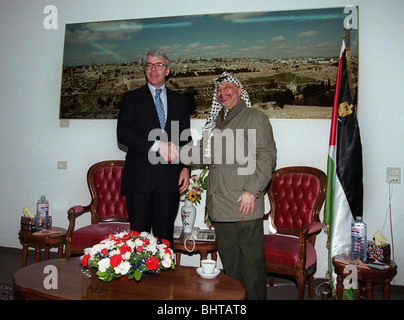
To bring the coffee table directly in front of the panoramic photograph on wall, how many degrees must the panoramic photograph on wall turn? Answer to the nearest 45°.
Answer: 0° — it already faces it

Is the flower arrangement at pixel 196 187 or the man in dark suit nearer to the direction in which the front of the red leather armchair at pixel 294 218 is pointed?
the man in dark suit

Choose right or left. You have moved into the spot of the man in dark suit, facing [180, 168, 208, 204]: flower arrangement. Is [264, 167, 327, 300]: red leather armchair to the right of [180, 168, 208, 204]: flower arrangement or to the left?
right

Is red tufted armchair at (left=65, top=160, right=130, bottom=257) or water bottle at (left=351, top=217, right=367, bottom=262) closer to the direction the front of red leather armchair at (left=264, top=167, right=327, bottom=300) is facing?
the red tufted armchair

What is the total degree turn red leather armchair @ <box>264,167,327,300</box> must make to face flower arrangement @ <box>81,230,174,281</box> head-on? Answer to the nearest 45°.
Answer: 0° — it already faces it

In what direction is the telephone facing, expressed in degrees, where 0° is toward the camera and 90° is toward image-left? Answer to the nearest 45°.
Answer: approximately 0°

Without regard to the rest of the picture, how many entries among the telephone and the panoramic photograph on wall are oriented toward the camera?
2
